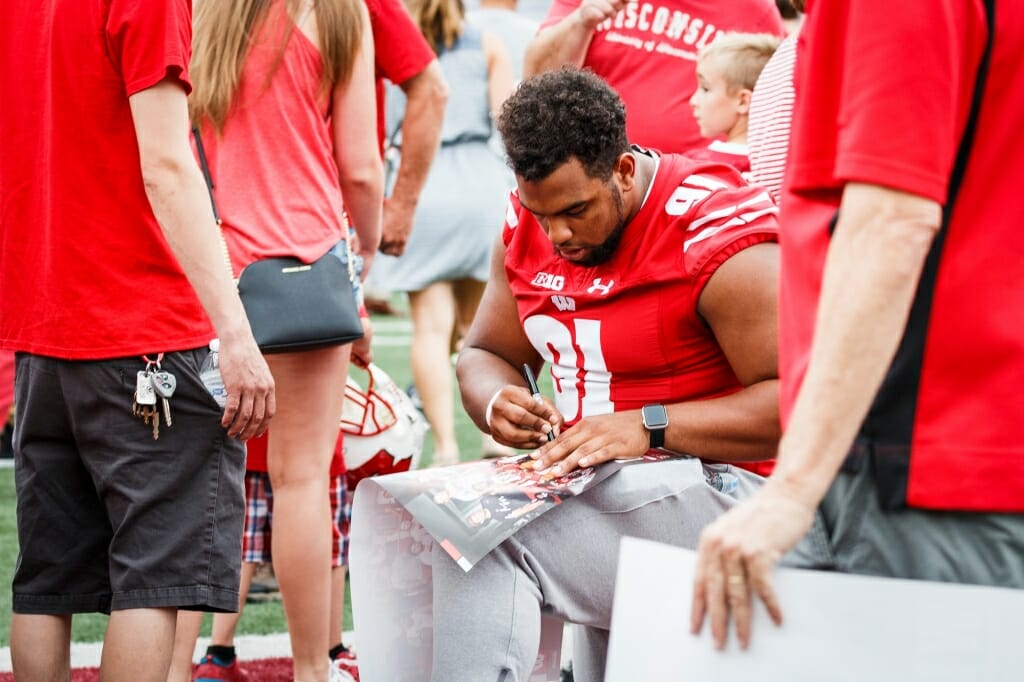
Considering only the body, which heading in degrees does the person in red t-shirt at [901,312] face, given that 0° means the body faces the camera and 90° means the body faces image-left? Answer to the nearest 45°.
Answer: approximately 135°

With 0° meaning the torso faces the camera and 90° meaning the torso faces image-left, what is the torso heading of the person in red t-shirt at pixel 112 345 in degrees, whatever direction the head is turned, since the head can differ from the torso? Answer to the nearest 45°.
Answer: approximately 225°

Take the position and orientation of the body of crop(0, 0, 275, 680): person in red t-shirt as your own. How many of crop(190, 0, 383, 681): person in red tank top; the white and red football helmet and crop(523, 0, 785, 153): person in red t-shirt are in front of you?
3

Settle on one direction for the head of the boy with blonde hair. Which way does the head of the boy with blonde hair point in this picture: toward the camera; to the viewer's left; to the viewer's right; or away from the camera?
to the viewer's left

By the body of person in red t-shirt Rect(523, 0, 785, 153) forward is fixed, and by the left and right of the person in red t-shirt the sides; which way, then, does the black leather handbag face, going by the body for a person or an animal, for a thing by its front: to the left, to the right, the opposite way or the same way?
the same way

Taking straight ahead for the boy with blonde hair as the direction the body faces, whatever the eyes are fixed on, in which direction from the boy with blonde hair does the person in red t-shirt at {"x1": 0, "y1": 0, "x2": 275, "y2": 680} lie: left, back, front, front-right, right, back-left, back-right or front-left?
front-left

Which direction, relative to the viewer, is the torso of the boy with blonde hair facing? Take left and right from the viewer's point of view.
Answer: facing to the left of the viewer

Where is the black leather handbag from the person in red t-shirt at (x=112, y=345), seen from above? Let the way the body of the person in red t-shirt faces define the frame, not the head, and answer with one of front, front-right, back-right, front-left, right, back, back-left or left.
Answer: front

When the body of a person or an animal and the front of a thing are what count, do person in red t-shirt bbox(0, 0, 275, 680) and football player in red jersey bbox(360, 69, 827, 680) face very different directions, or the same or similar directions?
very different directions

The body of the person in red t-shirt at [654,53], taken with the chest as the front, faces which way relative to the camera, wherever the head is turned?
toward the camera

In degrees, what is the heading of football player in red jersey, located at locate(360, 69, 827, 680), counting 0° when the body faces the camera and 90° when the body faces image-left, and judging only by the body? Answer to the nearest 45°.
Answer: approximately 45°

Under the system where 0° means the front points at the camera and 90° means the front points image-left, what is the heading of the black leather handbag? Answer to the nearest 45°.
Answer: approximately 0°

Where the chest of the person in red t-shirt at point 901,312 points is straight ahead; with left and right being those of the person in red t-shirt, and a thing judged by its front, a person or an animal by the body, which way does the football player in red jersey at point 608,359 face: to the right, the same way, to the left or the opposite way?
to the left

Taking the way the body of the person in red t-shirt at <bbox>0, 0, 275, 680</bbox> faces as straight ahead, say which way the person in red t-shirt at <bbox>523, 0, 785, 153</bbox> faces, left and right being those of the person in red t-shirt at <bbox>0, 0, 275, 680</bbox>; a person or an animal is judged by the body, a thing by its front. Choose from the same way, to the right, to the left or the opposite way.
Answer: the opposite way

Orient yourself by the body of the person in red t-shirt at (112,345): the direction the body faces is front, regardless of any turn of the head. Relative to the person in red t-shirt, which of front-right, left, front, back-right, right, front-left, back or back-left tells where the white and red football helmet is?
front

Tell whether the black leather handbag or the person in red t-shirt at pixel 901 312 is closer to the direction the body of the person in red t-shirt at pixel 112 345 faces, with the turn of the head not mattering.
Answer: the black leather handbag

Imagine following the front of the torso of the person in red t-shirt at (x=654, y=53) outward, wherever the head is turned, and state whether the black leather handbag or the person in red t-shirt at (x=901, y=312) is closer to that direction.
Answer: the person in red t-shirt

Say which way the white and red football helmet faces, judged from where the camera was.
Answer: facing to the left of the viewer
